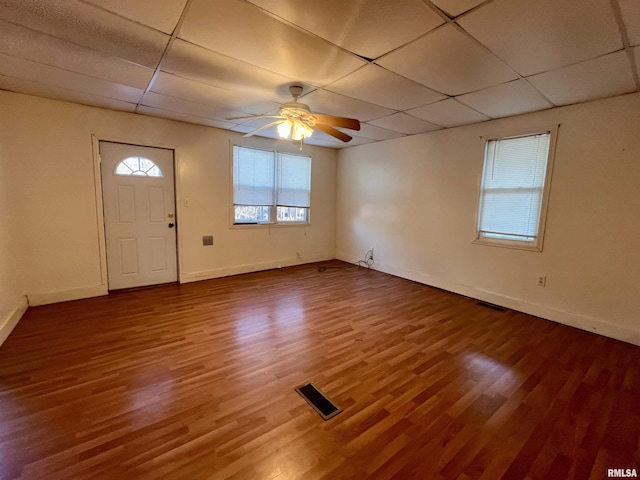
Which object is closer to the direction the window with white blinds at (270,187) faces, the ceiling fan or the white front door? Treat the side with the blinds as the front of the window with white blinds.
the ceiling fan

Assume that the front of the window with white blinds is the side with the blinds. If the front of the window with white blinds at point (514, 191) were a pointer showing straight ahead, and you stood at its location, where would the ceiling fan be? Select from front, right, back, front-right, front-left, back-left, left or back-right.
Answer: front

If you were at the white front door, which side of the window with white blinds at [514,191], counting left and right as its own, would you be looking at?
front

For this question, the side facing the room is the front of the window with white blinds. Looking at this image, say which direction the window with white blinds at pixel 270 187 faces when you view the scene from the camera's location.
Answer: facing the viewer and to the right of the viewer

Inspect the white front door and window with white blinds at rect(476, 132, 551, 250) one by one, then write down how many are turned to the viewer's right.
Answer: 0

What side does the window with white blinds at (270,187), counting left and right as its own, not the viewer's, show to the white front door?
right

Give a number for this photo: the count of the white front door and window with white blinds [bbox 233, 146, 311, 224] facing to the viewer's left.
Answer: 0

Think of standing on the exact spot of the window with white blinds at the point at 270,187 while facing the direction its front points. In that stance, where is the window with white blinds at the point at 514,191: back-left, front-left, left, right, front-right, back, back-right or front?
front

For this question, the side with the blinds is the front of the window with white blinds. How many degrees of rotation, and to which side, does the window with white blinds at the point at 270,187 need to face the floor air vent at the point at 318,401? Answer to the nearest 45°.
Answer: approximately 45° to its right

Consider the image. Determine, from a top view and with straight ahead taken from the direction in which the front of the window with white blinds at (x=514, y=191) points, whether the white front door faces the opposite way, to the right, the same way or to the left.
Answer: to the left

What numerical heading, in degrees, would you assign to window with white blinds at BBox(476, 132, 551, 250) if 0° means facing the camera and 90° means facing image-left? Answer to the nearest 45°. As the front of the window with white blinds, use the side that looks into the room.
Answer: approximately 45°

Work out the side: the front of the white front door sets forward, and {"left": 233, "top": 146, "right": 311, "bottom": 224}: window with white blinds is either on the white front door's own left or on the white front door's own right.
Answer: on the white front door's own left

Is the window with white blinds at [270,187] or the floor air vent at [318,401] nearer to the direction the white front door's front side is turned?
the floor air vent
